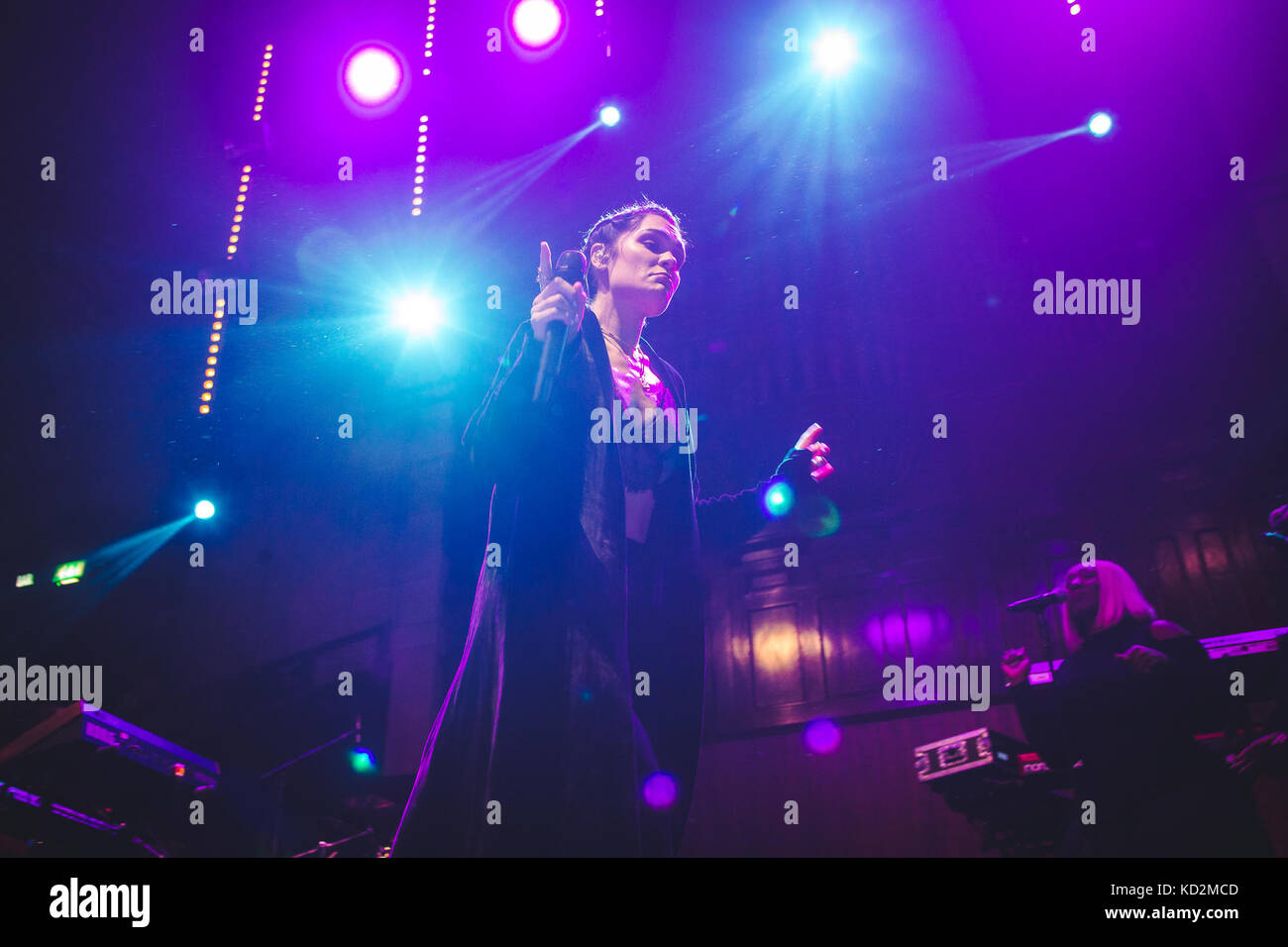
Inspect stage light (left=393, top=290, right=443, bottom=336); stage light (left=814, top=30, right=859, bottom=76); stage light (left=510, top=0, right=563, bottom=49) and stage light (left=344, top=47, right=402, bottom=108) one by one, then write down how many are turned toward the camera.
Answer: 4

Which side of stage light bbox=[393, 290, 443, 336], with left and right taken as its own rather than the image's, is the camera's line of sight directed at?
front

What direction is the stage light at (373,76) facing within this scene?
toward the camera

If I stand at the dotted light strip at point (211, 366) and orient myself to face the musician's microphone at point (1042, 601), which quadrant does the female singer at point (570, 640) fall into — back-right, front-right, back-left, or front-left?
front-right

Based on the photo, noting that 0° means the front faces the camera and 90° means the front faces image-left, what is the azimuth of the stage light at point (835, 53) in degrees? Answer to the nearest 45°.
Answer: approximately 0°

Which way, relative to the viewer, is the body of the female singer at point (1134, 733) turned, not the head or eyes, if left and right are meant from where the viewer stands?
facing the viewer and to the left of the viewer
